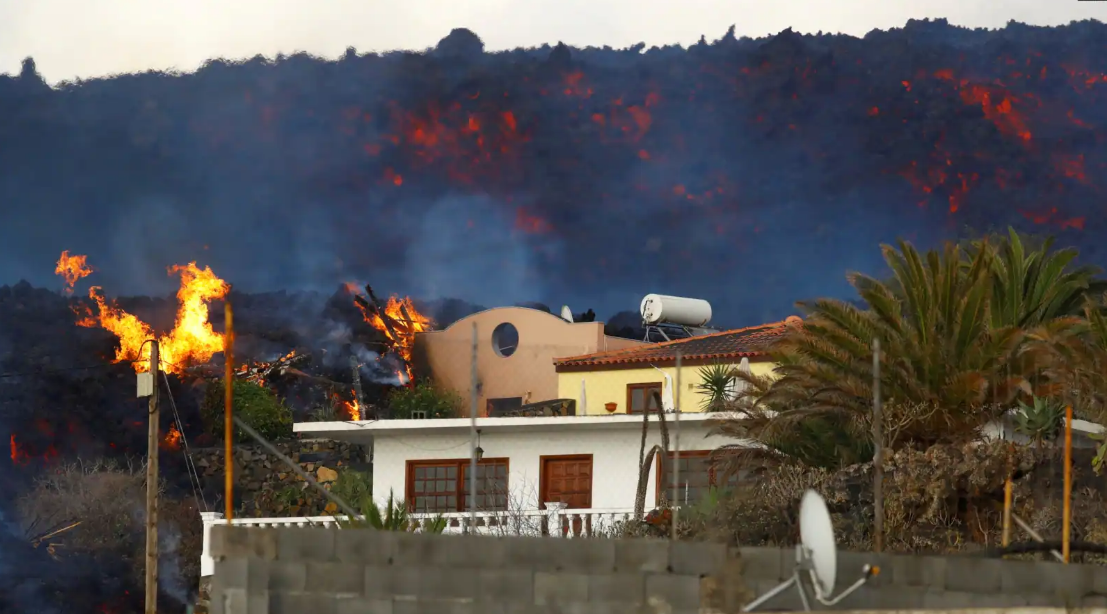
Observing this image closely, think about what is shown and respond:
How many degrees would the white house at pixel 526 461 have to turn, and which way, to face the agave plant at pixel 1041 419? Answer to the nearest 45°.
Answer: approximately 45° to its left

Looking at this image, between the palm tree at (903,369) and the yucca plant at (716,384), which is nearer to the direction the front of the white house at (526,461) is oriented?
the palm tree

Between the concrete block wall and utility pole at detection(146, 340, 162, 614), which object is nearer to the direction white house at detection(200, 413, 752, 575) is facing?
the concrete block wall

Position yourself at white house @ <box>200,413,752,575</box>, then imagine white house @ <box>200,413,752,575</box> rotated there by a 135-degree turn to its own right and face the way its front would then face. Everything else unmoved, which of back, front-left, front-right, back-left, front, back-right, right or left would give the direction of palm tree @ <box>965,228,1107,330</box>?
back-right

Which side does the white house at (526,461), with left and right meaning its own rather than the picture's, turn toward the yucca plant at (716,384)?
left

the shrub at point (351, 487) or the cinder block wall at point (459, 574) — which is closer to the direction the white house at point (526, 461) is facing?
the cinder block wall

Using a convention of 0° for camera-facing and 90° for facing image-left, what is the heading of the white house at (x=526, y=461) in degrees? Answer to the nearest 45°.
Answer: approximately 0°

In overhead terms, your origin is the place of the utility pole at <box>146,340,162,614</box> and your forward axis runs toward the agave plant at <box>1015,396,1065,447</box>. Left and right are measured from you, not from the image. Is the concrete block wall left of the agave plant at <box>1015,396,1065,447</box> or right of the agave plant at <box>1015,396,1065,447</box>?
right

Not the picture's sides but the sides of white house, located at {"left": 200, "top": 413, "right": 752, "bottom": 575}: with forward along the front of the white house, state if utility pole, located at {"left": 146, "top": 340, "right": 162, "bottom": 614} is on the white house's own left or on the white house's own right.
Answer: on the white house's own right

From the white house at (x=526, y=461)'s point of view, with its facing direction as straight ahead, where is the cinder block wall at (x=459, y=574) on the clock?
The cinder block wall is roughly at 12 o'clock from the white house.
